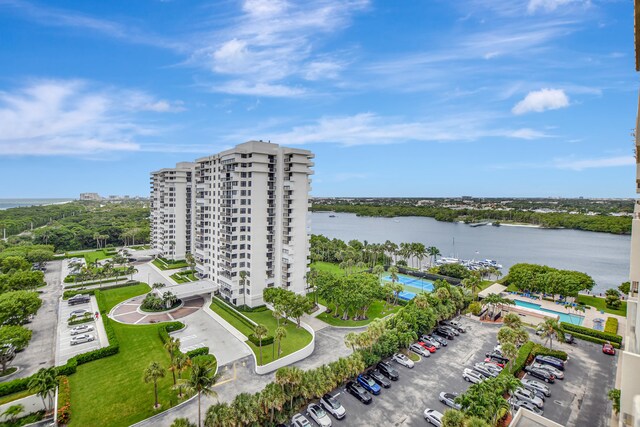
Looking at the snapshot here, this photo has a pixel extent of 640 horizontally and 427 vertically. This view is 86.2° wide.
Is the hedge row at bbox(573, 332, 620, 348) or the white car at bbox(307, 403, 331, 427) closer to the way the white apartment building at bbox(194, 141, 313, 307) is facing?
the white car

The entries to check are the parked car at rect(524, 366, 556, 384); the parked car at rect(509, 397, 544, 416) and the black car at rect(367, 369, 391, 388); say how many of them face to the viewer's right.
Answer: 0

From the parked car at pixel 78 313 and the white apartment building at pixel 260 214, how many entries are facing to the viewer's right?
1

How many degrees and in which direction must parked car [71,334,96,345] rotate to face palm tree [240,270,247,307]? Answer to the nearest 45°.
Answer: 0° — it already faces it

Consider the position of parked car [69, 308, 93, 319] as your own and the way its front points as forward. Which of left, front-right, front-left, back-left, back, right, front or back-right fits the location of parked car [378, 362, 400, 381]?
front-right

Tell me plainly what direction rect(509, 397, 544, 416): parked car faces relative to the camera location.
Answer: facing away from the viewer and to the left of the viewer

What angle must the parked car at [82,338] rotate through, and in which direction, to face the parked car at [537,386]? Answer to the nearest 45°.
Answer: approximately 45° to its right

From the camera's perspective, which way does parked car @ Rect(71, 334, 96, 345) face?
to the viewer's right

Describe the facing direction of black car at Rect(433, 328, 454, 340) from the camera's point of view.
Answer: facing away from the viewer and to the left of the viewer

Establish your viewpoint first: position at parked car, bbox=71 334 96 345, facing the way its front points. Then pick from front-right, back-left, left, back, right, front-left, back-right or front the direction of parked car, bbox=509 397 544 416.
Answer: front-right

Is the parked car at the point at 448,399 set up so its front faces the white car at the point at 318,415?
no

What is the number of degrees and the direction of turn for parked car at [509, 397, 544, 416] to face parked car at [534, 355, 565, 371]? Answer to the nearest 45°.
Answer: approximately 45° to its right

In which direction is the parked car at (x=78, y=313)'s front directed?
to the viewer's right

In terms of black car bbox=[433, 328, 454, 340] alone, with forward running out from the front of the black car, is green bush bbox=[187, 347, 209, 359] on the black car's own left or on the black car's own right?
on the black car's own left

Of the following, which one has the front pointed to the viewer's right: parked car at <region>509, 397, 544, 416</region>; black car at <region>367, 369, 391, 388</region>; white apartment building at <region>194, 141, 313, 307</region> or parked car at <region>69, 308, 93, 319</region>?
parked car at <region>69, 308, 93, 319</region>
